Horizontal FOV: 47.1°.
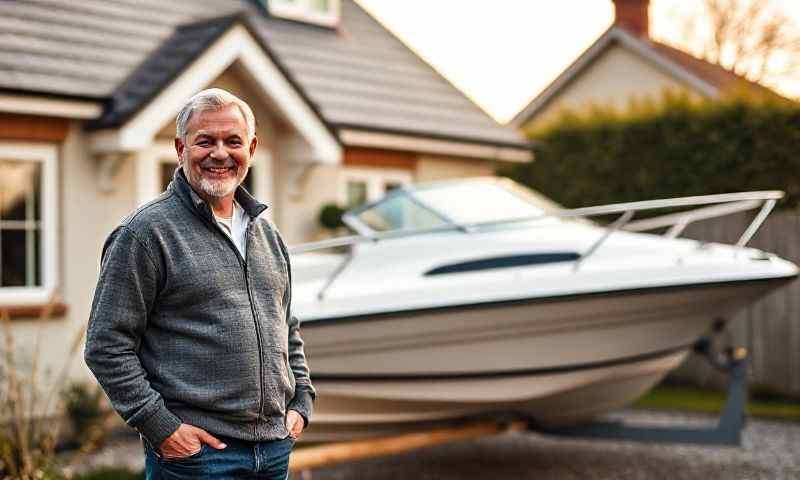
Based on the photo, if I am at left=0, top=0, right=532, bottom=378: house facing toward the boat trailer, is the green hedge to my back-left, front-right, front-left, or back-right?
front-left

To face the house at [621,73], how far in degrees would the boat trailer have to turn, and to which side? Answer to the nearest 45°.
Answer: approximately 90° to its left

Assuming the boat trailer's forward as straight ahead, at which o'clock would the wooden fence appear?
The wooden fence is roughly at 10 o'clock from the boat trailer.

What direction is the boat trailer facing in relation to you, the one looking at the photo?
facing to the right of the viewer

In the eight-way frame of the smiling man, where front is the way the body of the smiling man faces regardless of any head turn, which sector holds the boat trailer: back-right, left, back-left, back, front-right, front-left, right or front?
left

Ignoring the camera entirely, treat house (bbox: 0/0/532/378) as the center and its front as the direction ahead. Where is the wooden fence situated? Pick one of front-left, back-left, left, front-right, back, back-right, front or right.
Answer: front-left

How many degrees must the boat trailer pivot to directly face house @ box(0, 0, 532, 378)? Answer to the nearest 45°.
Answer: approximately 135° to its left

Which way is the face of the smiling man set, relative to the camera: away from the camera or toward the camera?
toward the camera

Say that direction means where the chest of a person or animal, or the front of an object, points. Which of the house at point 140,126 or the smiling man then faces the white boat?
the house

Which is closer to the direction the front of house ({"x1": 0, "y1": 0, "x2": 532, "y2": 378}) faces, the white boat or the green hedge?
the white boat

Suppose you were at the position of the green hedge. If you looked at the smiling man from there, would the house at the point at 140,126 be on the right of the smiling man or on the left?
right

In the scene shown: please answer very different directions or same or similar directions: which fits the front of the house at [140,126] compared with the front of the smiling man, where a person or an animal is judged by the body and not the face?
same or similar directions

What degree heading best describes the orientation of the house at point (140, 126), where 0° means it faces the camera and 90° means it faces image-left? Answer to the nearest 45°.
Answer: approximately 315°

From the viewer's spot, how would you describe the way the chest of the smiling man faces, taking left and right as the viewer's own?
facing the viewer and to the right of the viewer

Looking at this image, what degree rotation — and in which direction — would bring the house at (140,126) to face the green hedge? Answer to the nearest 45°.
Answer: approximately 45° to its left
